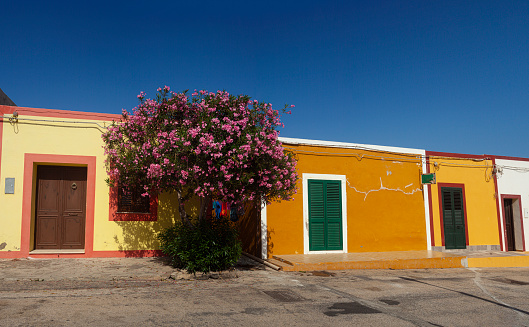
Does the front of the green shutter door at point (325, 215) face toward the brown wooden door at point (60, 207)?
no

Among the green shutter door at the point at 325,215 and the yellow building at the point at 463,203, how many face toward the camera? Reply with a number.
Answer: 2

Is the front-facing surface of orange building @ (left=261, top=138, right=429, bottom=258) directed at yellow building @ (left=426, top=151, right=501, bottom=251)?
no

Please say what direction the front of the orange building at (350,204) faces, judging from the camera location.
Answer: facing the viewer

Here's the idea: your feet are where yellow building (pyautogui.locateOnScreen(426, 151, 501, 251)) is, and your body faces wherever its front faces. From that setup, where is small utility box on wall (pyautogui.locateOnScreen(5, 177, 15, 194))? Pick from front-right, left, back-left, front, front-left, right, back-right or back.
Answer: front-right

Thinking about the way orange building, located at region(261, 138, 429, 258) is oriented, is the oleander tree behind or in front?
in front

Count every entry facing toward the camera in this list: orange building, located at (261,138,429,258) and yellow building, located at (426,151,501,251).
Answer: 2

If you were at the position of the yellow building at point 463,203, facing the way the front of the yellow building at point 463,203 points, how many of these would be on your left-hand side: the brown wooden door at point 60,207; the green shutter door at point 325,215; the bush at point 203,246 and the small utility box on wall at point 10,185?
0

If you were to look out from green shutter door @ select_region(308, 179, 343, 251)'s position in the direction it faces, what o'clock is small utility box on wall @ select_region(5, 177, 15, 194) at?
The small utility box on wall is roughly at 2 o'clock from the green shutter door.

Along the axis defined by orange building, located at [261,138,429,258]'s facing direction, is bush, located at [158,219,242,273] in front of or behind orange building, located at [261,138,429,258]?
in front

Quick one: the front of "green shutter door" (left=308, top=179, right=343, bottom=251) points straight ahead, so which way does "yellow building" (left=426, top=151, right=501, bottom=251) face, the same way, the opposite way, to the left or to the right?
the same way

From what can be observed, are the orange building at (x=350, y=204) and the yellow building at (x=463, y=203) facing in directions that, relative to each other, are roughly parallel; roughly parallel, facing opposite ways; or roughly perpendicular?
roughly parallel

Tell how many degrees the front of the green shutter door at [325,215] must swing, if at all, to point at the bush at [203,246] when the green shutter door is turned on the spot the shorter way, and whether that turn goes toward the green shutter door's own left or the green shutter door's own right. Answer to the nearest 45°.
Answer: approximately 45° to the green shutter door's own right

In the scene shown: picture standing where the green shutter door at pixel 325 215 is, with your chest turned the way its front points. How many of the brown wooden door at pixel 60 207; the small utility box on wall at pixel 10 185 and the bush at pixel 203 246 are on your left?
0

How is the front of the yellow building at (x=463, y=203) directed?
toward the camera

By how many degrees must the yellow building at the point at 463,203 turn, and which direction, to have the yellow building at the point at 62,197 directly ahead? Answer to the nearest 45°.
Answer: approximately 45° to its right
